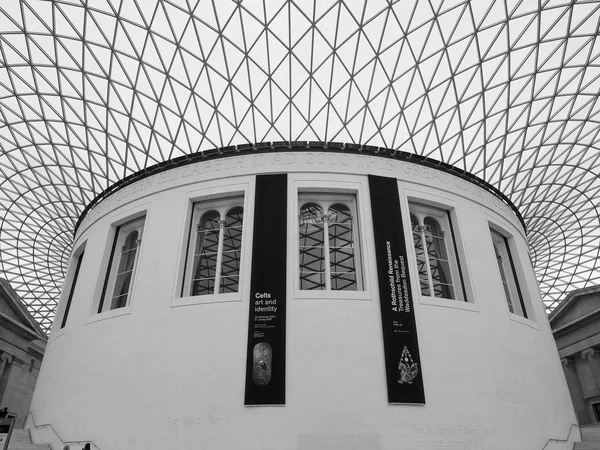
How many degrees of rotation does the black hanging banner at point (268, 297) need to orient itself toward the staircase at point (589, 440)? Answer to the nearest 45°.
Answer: approximately 90° to its left

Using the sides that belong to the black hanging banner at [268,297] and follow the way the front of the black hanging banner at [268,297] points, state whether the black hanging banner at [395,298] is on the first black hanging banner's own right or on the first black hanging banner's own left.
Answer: on the first black hanging banner's own left

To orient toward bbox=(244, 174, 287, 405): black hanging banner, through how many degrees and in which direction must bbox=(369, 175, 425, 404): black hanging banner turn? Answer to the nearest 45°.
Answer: approximately 90° to its right

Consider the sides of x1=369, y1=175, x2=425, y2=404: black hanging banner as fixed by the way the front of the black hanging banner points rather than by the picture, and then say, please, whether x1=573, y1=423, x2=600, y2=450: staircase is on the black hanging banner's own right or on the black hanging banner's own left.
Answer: on the black hanging banner's own left

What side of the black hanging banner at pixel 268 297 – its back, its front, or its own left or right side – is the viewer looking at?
front

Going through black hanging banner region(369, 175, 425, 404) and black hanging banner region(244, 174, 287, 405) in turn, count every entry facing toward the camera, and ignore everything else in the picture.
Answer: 2

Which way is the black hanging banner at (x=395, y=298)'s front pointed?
toward the camera
